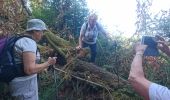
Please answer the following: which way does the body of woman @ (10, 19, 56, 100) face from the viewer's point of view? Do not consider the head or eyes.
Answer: to the viewer's right

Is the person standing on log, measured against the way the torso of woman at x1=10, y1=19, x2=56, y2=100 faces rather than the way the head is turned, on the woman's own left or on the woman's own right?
on the woman's own left

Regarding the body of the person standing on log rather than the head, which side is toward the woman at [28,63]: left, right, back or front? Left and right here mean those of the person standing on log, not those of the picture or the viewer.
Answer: front

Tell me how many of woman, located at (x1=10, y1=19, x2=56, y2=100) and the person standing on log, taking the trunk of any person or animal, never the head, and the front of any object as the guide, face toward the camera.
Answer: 1

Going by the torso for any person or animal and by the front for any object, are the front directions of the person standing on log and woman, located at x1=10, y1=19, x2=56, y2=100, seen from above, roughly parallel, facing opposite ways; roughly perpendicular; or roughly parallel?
roughly perpendicular

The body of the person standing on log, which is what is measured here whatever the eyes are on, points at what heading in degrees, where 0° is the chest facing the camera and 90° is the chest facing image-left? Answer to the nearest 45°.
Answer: approximately 0°
